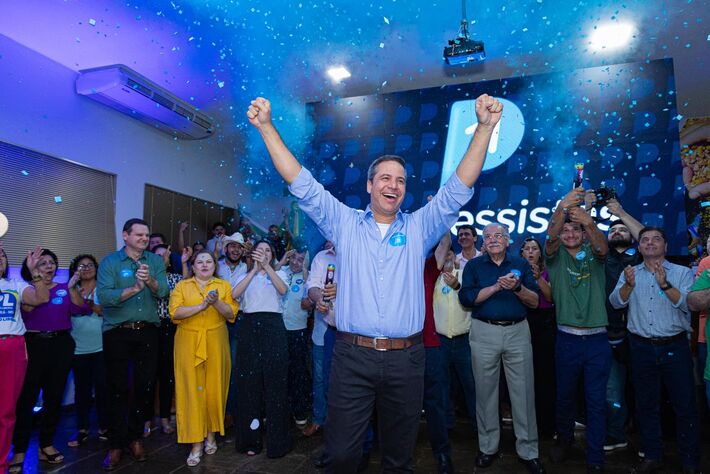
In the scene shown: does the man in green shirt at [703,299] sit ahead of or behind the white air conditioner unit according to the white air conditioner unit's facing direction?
ahead

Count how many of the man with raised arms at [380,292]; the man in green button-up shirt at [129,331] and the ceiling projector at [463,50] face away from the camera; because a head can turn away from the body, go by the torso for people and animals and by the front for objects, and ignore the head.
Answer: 1

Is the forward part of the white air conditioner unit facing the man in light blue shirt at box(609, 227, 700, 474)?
yes

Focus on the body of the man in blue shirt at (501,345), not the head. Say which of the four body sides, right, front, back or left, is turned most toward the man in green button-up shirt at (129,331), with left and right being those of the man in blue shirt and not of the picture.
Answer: right

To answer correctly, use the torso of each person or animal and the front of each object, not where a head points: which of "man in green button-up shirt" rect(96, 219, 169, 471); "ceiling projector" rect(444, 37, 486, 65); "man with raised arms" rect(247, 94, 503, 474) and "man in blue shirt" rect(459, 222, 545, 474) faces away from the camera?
the ceiling projector

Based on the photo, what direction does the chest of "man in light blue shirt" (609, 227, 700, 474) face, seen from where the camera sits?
toward the camera

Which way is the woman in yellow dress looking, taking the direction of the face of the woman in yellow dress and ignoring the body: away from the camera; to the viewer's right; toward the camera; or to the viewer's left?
toward the camera

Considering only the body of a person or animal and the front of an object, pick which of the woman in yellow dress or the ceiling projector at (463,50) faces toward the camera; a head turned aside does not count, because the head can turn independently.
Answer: the woman in yellow dress

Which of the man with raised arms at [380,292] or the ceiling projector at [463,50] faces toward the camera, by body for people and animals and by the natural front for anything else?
the man with raised arms

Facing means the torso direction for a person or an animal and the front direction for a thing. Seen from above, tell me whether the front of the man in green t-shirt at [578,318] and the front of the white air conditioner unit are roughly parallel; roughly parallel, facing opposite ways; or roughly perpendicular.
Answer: roughly perpendicular

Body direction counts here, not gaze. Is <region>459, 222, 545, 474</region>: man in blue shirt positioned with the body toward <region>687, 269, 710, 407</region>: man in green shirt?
no

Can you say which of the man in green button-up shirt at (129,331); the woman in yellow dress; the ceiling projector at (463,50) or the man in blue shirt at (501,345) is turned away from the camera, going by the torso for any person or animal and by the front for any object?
the ceiling projector

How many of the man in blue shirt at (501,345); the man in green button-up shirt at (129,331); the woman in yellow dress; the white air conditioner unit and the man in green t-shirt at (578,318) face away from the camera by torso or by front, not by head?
0

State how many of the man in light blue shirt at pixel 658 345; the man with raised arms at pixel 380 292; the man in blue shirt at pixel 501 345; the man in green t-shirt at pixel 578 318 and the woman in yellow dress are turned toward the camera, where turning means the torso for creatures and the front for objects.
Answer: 5

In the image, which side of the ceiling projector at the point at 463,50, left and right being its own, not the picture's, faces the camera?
back

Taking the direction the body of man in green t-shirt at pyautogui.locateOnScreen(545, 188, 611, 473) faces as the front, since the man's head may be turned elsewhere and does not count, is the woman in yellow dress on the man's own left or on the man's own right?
on the man's own right

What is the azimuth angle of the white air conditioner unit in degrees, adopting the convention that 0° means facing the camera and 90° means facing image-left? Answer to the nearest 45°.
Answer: approximately 315°
